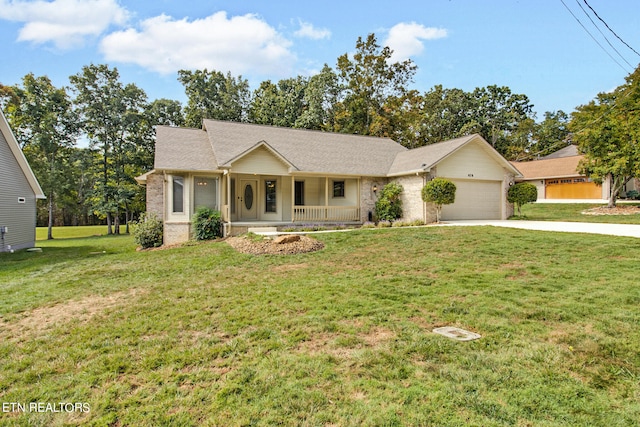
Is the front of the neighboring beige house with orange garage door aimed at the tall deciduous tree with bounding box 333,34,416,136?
no

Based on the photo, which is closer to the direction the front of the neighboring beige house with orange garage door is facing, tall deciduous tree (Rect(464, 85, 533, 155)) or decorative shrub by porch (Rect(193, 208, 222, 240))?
the decorative shrub by porch

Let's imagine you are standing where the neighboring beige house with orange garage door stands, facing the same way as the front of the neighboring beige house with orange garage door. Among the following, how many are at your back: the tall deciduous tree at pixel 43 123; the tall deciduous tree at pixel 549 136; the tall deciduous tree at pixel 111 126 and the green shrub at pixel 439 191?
1

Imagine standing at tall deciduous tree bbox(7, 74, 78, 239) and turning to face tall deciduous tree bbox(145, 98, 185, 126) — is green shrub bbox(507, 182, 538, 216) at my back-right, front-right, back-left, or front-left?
front-right

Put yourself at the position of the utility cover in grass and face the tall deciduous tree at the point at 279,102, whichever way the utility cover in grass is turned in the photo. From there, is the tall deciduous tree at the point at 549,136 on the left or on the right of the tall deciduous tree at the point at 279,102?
right

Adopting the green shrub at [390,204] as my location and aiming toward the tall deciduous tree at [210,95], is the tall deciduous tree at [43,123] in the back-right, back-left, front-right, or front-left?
front-left

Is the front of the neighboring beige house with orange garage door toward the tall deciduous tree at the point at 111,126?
no

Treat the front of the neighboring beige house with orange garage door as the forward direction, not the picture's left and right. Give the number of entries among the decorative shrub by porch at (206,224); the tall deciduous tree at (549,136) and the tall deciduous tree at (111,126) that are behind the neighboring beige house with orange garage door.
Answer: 1

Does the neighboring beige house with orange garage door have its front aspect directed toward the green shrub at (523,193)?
yes

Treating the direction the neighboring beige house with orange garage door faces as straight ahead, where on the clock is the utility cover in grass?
The utility cover in grass is roughly at 12 o'clock from the neighboring beige house with orange garage door.

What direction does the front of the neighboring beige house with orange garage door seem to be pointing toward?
toward the camera

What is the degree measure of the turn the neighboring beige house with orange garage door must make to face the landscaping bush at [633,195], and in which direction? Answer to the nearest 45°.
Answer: approximately 90° to its left

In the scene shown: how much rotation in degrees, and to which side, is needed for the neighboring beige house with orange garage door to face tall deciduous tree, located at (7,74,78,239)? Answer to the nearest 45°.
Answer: approximately 45° to its right

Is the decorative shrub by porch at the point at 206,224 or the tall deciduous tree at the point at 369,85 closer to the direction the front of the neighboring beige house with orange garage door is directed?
the decorative shrub by porch

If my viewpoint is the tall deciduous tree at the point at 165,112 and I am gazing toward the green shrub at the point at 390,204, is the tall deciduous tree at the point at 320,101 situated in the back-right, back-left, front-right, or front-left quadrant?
front-left

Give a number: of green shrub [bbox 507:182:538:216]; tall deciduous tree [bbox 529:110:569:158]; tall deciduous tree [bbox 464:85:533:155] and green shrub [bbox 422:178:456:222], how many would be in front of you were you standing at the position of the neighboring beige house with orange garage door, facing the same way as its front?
2
